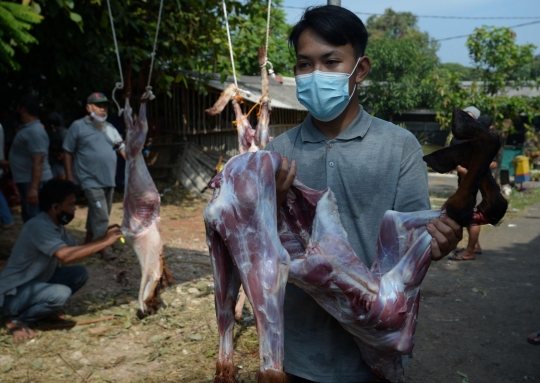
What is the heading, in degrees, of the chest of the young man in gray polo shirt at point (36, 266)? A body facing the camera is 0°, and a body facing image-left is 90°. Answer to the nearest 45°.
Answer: approximately 270°

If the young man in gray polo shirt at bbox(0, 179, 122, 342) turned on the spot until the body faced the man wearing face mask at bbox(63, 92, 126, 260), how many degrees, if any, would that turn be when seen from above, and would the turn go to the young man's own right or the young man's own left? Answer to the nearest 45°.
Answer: approximately 90° to the young man's own left

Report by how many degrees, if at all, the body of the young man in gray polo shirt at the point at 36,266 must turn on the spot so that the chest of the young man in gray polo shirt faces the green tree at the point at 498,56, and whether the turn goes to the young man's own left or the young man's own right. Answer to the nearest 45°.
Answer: approximately 45° to the young man's own left

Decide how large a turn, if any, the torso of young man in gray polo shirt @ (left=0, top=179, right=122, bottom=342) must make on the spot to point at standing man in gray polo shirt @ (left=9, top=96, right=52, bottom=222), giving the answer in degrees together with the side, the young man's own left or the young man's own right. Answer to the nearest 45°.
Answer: approximately 90° to the young man's own left

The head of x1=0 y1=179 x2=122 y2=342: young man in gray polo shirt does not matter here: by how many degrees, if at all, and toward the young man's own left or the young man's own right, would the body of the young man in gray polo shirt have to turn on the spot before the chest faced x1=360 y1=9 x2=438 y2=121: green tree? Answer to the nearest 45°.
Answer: approximately 45° to the young man's own left

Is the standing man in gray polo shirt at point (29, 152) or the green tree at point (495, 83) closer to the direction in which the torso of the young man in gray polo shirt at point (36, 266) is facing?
the green tree

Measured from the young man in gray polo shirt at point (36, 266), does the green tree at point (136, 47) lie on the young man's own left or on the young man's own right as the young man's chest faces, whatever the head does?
on the young man's own left
